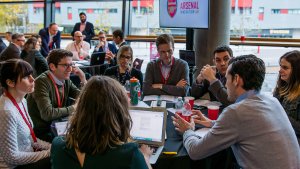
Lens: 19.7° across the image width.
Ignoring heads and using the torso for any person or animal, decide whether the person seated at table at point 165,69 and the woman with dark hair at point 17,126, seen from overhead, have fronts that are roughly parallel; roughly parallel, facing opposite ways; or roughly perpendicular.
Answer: roughly perpendicular

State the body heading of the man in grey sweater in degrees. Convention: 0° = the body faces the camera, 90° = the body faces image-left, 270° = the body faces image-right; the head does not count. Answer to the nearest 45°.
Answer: approximately 135°

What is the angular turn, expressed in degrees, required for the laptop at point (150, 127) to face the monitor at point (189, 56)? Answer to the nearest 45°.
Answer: approximately 135° to its right

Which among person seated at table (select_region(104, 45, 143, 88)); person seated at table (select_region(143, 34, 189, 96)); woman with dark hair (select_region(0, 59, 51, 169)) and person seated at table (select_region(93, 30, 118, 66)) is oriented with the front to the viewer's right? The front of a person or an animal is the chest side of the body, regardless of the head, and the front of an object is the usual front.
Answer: the woman with dark hair

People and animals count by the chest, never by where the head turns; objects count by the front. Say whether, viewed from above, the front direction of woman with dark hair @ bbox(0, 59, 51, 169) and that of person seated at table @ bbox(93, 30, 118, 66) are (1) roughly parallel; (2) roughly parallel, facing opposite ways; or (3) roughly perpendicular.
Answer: roughly perpendicular

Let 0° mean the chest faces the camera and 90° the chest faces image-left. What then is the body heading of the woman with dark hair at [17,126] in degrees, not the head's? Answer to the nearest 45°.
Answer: approximately 270°

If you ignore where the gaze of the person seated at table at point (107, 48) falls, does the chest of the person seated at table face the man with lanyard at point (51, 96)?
yes

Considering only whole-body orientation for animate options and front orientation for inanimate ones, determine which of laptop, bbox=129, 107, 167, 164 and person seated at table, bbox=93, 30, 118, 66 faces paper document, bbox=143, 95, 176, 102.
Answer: the person seated at table
